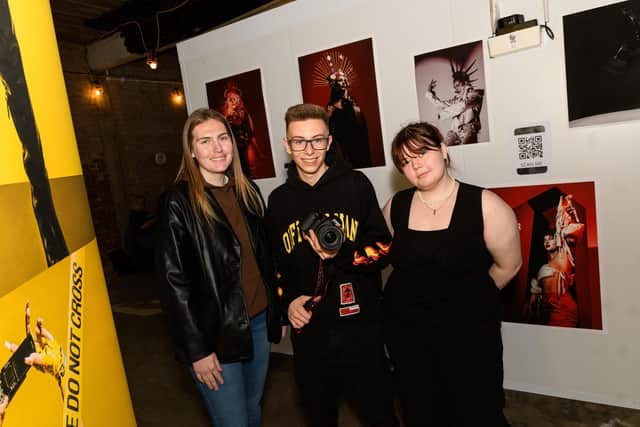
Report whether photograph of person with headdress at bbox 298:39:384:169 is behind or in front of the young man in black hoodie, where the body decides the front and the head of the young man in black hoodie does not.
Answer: behind

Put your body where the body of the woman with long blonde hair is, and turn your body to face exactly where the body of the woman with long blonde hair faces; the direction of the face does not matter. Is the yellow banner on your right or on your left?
on your right

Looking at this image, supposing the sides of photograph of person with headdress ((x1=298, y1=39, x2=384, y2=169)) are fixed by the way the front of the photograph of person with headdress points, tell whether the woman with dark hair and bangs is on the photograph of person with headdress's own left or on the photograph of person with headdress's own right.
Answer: on the photograph of person with headdress's own left

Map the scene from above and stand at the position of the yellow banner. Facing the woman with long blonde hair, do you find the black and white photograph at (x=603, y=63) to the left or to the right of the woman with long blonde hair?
right

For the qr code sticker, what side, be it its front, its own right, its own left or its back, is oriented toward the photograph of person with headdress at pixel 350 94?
right

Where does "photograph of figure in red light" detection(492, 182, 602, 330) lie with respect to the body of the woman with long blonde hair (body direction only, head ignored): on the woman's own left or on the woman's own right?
on the woman's own left

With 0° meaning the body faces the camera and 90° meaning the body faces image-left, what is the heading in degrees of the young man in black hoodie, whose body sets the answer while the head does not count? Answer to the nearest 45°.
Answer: approximately 0°

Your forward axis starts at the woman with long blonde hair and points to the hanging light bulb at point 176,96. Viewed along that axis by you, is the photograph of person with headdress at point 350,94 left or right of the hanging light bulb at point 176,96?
right

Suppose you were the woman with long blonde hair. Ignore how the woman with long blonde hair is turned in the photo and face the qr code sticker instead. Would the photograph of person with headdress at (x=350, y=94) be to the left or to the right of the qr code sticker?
left

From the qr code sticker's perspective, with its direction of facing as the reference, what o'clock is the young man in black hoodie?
The young man in black hoodie is roughly at 1 o'clock from the qr code sticker.

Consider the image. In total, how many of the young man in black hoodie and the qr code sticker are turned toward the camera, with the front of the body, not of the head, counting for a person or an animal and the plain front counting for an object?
2

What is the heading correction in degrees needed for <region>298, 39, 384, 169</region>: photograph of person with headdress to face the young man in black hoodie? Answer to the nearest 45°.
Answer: approximately 45° to its left

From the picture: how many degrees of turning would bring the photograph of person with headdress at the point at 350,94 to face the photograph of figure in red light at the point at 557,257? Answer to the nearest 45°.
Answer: approximately 90° to its left
